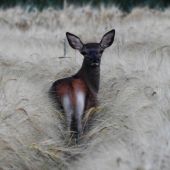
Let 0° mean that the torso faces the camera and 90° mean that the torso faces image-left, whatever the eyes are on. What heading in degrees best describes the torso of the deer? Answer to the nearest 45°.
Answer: approximately 225°
